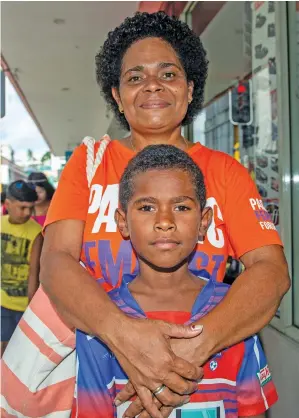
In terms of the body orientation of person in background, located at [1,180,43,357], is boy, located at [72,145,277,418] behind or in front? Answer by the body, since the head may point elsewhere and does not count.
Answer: in front

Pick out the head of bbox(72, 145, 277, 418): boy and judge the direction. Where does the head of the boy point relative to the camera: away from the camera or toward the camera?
toward the camera

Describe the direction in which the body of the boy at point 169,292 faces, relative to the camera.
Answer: toward the camera

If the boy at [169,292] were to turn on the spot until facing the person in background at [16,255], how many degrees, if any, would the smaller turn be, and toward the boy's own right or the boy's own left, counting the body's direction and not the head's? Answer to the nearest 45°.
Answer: approximately 135° to the boy's own right

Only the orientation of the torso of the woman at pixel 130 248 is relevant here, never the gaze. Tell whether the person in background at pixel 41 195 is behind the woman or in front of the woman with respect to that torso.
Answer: behind

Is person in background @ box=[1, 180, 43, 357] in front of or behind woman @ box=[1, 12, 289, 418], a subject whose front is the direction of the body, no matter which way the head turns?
behind

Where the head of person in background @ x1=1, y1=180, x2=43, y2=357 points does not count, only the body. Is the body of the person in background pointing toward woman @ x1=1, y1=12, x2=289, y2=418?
yes

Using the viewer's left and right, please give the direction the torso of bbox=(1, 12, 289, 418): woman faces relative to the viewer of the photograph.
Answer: facing the viewer

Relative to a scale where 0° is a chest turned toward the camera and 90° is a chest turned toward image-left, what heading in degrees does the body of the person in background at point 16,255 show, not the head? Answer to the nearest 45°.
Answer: approximately 0°

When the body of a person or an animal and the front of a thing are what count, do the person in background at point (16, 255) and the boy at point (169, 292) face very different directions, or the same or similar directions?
same or similar directions

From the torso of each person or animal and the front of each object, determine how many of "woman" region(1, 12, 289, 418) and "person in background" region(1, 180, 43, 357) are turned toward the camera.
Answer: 2

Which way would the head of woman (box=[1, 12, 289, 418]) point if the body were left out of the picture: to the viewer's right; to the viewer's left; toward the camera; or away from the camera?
toward the camera
